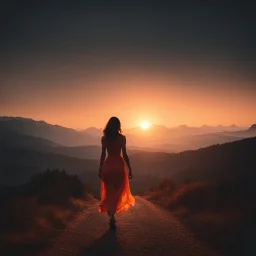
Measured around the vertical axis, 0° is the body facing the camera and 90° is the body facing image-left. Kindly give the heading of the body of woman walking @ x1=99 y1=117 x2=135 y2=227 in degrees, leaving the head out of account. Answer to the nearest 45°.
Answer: approximately 180°
